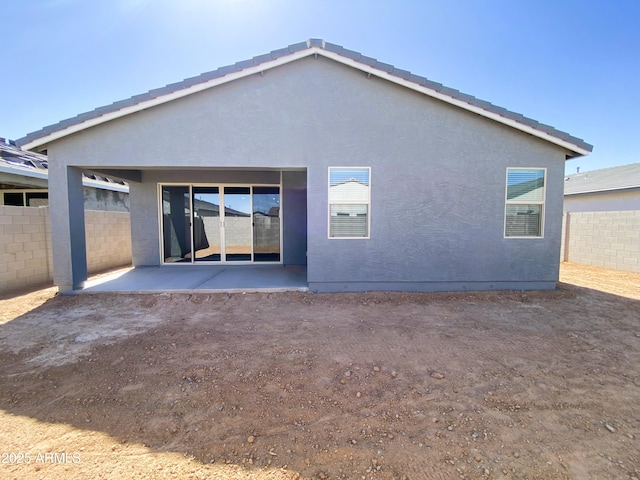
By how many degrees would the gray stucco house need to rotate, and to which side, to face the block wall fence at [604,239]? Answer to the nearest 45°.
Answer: approximately 90° to its right

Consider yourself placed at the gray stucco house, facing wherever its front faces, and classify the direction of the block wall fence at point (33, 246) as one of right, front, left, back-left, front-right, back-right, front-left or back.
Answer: left

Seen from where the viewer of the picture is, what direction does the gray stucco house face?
facing away from the viewer
